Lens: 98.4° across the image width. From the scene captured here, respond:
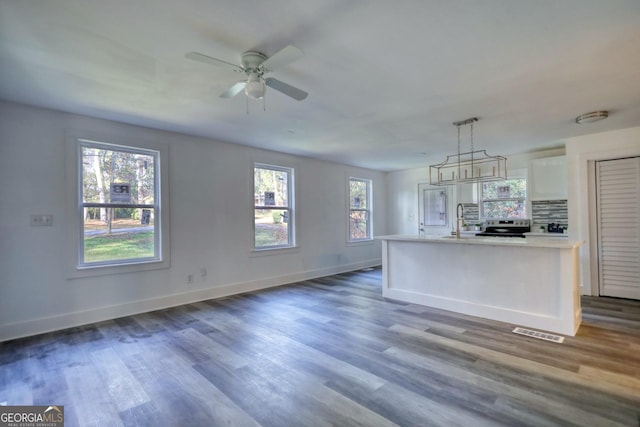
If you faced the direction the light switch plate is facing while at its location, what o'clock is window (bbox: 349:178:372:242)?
The window is roughly at 9 o'clock from the light switch plate.

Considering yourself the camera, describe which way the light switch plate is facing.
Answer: facing the viewer

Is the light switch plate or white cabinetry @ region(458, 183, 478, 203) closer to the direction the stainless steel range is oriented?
the light switch plate

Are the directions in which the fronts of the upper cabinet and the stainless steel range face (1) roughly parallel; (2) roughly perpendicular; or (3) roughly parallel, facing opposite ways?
roughly parallel

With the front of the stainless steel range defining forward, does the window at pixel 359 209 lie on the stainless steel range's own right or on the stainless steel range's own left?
on the stainless steel range's own right

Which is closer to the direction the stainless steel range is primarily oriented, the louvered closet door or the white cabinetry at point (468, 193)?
the louvered closet door

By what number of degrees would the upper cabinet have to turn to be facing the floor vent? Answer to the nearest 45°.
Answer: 0° — it already faces it

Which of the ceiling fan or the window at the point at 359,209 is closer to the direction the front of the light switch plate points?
the ceiling fan

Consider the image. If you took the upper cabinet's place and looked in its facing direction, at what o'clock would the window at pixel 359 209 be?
The window is roughly at 3 o'clock from the upper cabinet.

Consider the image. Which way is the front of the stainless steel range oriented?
toward the camera

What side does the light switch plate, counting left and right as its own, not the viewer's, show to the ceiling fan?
front

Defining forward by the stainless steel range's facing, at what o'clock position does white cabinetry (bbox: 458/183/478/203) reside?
The white cabinetry is roughly at 4 o'clock from the stainless steel range.
